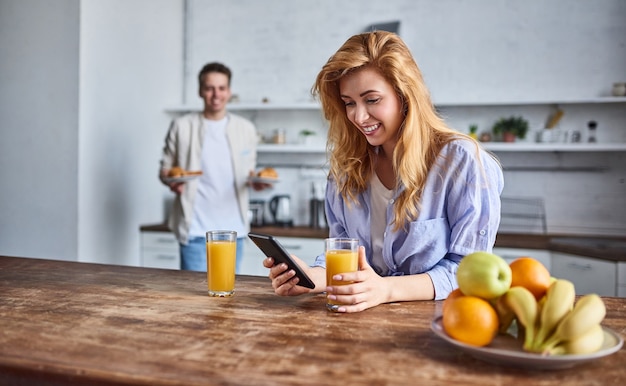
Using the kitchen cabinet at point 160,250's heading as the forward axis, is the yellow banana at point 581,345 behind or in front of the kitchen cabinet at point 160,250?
in front

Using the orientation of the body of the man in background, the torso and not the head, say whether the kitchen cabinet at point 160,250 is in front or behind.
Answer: behind

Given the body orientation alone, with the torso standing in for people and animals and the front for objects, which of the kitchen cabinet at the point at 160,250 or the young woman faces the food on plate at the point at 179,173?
the kitchen cabinet

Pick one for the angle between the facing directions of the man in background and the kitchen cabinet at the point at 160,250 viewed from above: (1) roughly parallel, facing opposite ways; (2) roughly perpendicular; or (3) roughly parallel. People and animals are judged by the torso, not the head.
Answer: roughly parallel

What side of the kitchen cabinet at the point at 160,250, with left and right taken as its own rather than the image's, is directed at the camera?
front

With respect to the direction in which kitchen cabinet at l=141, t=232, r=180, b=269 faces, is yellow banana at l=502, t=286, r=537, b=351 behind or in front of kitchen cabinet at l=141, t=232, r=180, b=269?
in front

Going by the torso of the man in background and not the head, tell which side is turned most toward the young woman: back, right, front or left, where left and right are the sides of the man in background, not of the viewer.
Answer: front

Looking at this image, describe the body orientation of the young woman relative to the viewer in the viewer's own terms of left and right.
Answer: facing the viewer and to the left of the viewer

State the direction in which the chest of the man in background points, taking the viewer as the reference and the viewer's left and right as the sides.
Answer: facing the viewer

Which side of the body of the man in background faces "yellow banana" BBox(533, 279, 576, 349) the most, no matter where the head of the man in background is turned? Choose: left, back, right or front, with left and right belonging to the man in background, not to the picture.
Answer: front

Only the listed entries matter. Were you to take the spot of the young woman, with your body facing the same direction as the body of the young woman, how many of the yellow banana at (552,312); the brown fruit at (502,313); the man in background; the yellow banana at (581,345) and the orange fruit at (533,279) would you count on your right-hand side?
1

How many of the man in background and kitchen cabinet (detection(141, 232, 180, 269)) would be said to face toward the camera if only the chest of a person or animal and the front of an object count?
2

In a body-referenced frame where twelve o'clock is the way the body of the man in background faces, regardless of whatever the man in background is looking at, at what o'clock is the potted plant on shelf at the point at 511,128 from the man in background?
The potted plant on shelf is roughly at 9 o'clock from the man in background.

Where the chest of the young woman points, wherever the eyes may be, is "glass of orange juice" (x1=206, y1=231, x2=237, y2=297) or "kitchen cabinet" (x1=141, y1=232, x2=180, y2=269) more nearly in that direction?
the glass of orange juice

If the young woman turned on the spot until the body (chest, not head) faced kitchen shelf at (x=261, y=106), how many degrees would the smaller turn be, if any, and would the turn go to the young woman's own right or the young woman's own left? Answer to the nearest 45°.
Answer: approximately 135° to the young woman's own right
